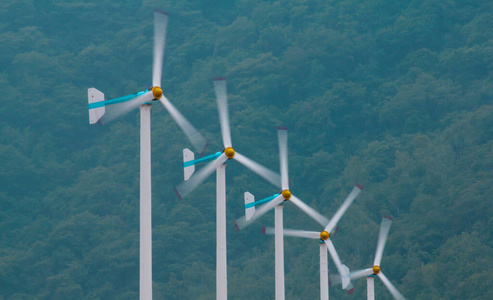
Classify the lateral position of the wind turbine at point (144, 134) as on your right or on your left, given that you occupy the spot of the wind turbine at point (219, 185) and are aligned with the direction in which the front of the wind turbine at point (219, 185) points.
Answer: on your right

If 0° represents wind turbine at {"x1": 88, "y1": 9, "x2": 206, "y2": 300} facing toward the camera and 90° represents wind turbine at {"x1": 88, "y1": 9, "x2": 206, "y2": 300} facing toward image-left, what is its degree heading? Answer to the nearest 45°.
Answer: approximately 315°

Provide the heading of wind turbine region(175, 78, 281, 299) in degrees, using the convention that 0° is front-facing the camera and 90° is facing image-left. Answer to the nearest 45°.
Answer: approximately 315°

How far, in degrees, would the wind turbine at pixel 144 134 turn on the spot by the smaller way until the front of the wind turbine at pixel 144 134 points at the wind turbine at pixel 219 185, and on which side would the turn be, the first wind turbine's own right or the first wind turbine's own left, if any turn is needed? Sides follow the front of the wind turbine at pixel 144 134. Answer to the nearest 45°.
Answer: approximately 90° to the first wind turbine's own left
